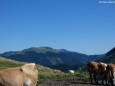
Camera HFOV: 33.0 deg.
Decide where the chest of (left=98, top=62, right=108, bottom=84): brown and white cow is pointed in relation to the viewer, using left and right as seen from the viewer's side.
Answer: facing the viewer and to the right of the viewer

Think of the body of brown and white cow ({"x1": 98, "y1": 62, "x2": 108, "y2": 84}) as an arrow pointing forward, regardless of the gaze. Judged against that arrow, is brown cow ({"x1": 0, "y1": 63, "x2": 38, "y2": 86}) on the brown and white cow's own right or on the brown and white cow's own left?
on the brown and white cow's own right
